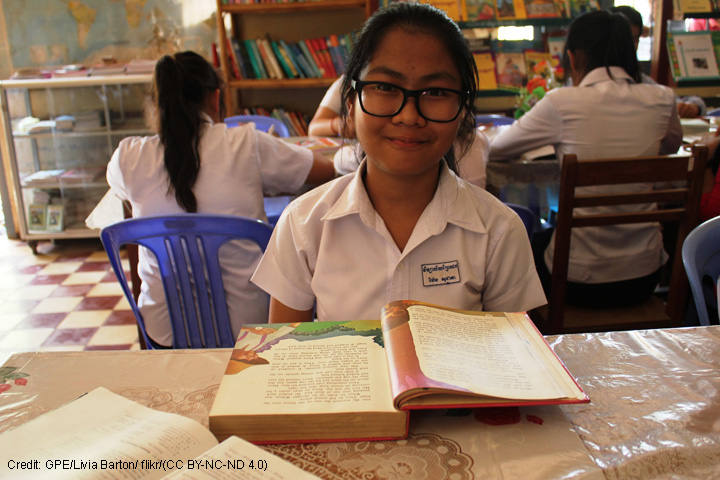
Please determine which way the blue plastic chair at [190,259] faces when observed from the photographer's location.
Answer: facing away from the viewer

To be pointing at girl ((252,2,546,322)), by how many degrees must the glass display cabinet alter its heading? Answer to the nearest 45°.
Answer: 0° — it already faces them

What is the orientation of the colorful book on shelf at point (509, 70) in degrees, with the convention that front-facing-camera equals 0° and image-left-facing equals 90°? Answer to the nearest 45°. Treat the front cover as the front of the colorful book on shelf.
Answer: approximately 0°

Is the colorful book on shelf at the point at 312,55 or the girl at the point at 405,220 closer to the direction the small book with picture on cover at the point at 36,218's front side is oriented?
the girl

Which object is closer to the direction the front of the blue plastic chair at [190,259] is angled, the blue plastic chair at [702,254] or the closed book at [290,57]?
the closed book

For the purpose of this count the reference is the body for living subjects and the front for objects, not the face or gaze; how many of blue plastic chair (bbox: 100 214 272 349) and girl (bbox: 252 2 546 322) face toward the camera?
1

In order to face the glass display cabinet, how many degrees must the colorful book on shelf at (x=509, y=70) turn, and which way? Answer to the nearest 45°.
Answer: approximately 90° to its right

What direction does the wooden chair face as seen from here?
away from the camera

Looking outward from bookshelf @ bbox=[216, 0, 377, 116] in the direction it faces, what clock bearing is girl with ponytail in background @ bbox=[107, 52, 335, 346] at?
The girl with ponytail in background is roughly at 12 o'clock from the bookshelf.

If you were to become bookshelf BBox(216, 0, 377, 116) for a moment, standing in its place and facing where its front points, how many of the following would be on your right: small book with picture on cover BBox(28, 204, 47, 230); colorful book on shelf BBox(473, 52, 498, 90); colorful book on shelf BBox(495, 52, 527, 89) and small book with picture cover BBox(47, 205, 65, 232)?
2

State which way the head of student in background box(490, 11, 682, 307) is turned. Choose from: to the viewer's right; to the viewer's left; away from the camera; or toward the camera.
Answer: away from the camera

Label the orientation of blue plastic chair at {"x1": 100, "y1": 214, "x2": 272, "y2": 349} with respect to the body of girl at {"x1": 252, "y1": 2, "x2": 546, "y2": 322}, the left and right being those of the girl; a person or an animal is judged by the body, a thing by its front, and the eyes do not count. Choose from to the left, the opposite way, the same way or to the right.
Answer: the opposite way

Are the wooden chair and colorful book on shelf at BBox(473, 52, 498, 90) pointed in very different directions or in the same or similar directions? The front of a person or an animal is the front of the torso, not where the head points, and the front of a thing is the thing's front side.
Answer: very different directions
